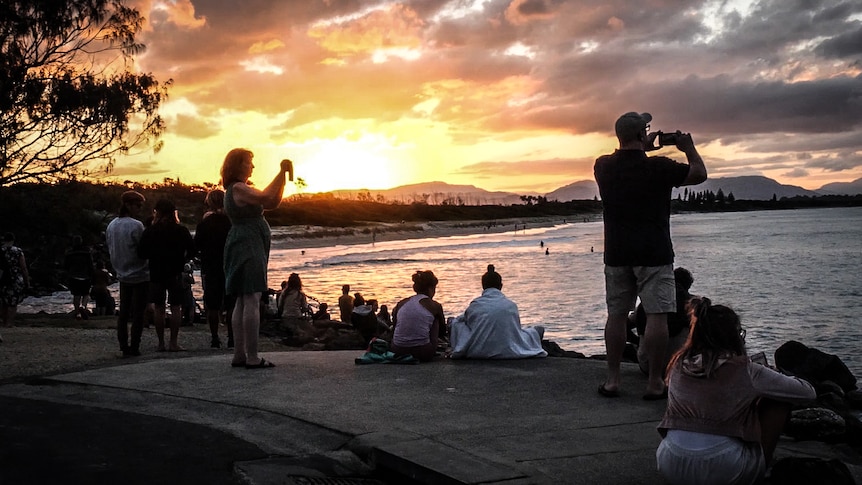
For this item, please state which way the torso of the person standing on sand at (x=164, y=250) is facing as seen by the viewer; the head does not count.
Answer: away from the camera

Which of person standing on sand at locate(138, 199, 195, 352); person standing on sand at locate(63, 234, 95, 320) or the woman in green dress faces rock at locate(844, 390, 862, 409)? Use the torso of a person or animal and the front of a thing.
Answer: the woman in green dress

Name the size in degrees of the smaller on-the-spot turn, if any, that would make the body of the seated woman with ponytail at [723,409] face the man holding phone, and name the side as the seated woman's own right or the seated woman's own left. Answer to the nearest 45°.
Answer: approximately 45° to the seated woman's own left

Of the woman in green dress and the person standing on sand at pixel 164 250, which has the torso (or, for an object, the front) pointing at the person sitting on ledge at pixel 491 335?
the woman in green dress

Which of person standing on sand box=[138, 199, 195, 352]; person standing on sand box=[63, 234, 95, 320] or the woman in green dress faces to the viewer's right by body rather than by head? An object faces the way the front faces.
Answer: the woman in green dress

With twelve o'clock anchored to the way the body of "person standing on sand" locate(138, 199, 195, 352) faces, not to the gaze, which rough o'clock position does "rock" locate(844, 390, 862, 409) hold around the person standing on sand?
The rock is roughly at 4 o'clock from the person standing on sand.

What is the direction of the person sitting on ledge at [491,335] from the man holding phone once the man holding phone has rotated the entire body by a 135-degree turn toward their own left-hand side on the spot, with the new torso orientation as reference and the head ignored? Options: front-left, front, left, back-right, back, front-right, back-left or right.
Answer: front-right

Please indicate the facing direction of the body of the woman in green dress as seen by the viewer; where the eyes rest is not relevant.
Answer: to the viewer's right

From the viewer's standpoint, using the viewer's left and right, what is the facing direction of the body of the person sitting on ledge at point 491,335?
facing away from the viewer

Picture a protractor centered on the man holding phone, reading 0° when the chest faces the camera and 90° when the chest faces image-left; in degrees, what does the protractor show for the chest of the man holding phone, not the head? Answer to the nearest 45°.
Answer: approximately 225°

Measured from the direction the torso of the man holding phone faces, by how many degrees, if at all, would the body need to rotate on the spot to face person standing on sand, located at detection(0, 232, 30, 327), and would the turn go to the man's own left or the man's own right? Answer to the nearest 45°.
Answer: approximately 90° to the man's own left

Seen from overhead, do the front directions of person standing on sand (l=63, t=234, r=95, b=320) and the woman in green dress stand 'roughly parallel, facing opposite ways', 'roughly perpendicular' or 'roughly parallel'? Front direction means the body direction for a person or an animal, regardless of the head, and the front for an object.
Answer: roughly perpendicular

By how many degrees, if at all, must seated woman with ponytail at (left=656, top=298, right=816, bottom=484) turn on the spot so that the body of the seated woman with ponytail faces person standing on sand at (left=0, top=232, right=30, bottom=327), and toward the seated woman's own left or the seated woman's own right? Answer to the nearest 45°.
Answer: approximately 90° to the seated woman's own left

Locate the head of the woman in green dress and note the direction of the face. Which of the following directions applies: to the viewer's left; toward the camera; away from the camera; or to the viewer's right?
to the viewer's right

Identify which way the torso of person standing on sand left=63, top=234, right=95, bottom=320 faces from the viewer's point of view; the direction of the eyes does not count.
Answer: away from the camera

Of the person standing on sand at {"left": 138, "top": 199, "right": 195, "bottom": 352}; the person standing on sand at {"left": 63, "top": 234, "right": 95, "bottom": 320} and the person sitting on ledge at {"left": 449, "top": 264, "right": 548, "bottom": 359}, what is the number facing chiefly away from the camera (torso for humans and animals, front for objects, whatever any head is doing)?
3

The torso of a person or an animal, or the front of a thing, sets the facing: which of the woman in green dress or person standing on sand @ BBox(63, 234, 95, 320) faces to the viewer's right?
the woman in green dress

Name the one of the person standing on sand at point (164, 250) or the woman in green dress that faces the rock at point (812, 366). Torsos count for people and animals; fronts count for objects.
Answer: the woman in green dress
